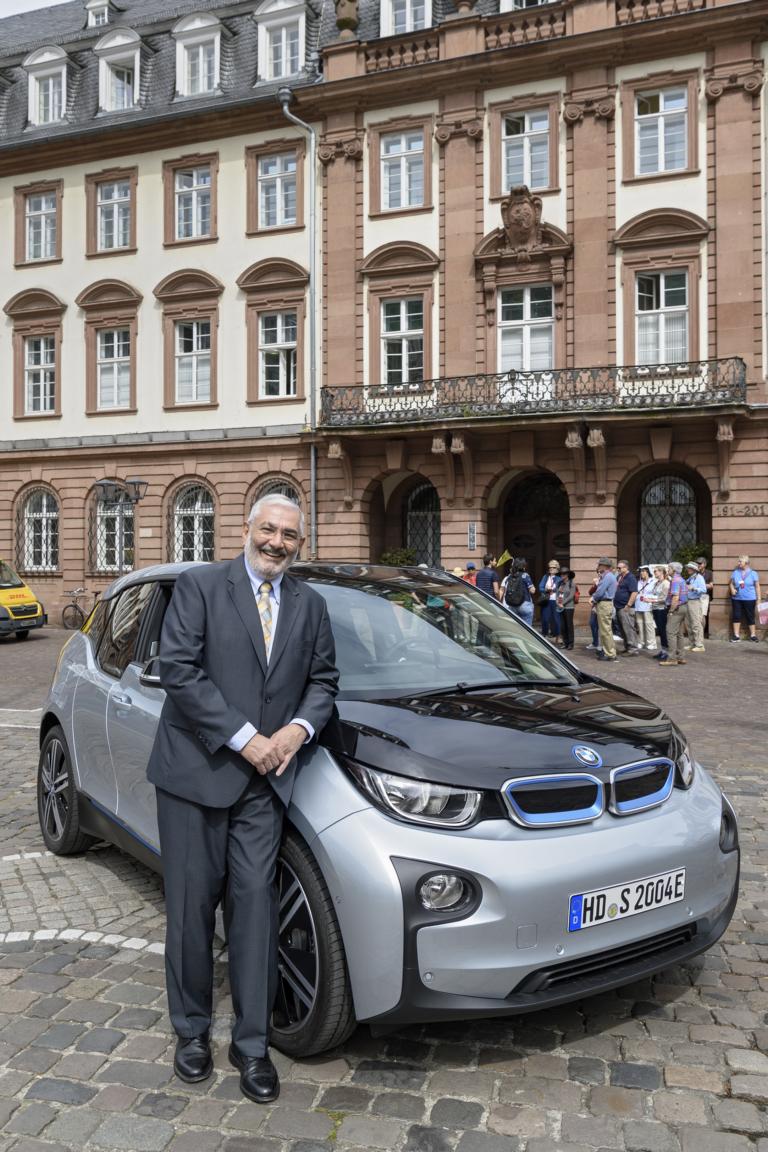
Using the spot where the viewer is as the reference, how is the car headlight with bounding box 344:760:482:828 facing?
facing the viewer and to the right of the viewer
